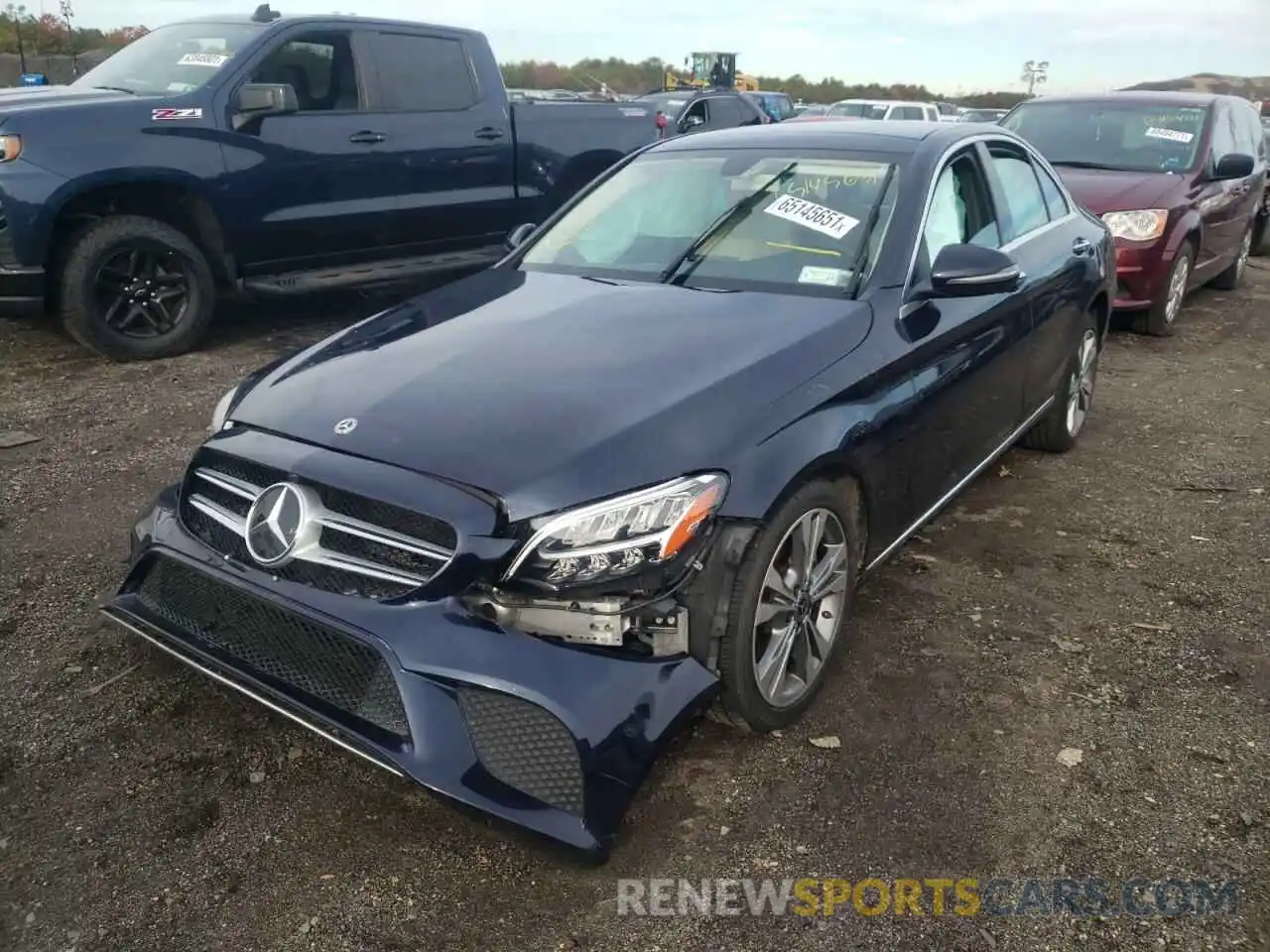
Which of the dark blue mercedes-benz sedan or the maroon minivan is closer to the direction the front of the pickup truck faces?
the dark blue mercedes-benz sedan

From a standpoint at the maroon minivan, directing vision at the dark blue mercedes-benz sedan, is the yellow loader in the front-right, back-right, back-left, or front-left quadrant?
back-right

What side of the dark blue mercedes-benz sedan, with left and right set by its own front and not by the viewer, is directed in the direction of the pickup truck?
right

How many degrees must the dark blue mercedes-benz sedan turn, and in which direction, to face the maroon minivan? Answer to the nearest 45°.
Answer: approximately 180°

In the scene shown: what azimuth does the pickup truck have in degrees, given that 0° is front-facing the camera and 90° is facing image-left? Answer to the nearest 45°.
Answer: approximately 45°

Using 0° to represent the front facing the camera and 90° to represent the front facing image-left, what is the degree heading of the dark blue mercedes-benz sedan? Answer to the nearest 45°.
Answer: approximately 45°

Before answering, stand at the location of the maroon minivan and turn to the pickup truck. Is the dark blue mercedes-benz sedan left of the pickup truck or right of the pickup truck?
left

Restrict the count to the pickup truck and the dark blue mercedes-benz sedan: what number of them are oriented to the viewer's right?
0
